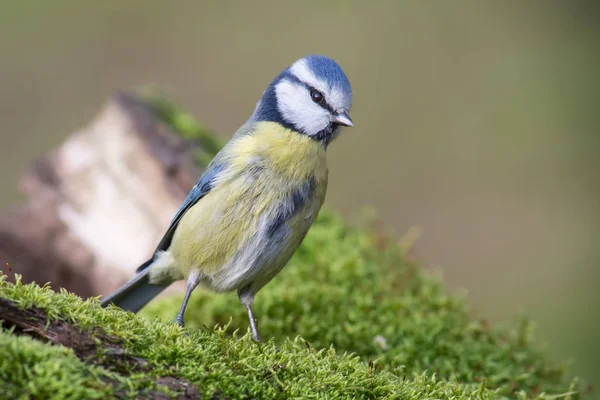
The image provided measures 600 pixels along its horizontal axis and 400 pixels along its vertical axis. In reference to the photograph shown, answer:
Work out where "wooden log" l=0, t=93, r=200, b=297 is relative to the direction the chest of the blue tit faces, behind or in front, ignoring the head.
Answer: behind

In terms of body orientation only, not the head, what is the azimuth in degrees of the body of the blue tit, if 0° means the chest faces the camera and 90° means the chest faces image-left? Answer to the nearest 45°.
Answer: approximately 315°
